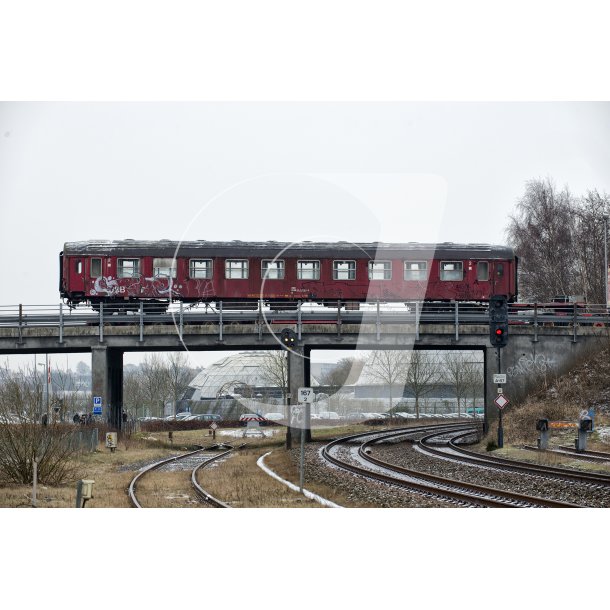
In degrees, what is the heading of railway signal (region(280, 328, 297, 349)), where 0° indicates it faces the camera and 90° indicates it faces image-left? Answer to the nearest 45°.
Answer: approximately 0°

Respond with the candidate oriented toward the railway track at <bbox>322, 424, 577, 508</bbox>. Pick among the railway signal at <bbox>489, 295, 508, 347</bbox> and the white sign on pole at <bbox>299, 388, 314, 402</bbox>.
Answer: the railway signal

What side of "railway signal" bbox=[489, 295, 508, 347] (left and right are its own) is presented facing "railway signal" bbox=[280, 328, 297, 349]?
right

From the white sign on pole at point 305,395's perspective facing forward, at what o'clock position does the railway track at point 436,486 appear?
The railway track is roughly at 9 o'clock from the white sign on pole.

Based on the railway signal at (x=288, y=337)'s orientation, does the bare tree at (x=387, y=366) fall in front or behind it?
behind

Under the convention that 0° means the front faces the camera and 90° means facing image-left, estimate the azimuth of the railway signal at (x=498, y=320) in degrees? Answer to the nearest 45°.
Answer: approximately 0°

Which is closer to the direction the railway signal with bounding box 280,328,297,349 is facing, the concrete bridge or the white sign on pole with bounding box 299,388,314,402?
the white sign on pole

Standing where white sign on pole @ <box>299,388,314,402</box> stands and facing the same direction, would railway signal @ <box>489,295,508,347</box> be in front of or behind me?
behind

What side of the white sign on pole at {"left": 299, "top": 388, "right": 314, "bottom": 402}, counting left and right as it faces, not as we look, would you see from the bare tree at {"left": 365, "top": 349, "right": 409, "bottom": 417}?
back

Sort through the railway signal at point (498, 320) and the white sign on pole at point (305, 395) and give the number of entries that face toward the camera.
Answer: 2
